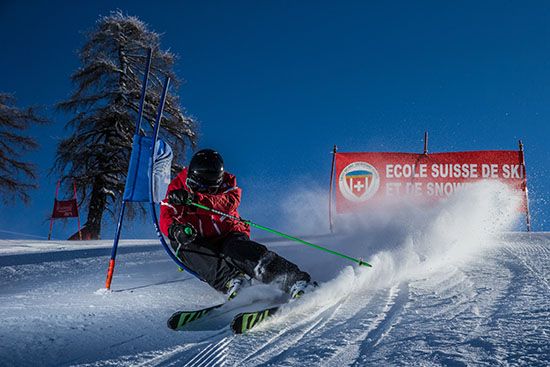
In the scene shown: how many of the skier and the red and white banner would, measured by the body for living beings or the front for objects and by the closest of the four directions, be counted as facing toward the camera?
2

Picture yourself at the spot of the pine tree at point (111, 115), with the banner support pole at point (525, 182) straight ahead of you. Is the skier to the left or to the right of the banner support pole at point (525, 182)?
right

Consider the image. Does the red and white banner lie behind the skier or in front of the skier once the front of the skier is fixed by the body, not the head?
behind

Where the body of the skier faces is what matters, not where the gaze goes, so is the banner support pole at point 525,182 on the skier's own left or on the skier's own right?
on the skier's own left

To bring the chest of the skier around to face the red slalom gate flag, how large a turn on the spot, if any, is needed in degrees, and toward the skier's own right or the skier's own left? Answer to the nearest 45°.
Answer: approximately 135° to the skier's own right

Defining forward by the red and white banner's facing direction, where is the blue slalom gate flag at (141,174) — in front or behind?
in front

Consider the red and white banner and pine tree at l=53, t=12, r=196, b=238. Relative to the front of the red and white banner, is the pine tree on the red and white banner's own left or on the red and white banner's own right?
on the red and white banner's own right

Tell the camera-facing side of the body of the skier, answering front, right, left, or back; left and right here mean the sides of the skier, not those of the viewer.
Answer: front
